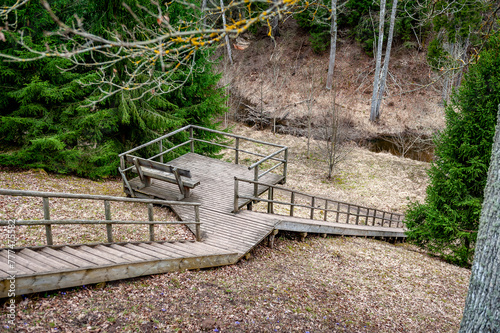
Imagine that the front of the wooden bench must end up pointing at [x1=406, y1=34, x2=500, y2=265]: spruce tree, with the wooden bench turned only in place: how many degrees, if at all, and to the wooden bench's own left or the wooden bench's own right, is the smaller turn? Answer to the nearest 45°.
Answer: approximately 45° to the wooden bench's own right

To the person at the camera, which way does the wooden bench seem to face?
facing away from the viewer and to the right of the viewer

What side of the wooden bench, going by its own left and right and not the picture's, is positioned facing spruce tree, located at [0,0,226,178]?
left

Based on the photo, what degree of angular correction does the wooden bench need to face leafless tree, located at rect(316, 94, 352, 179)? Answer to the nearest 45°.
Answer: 0° — it already faces it
